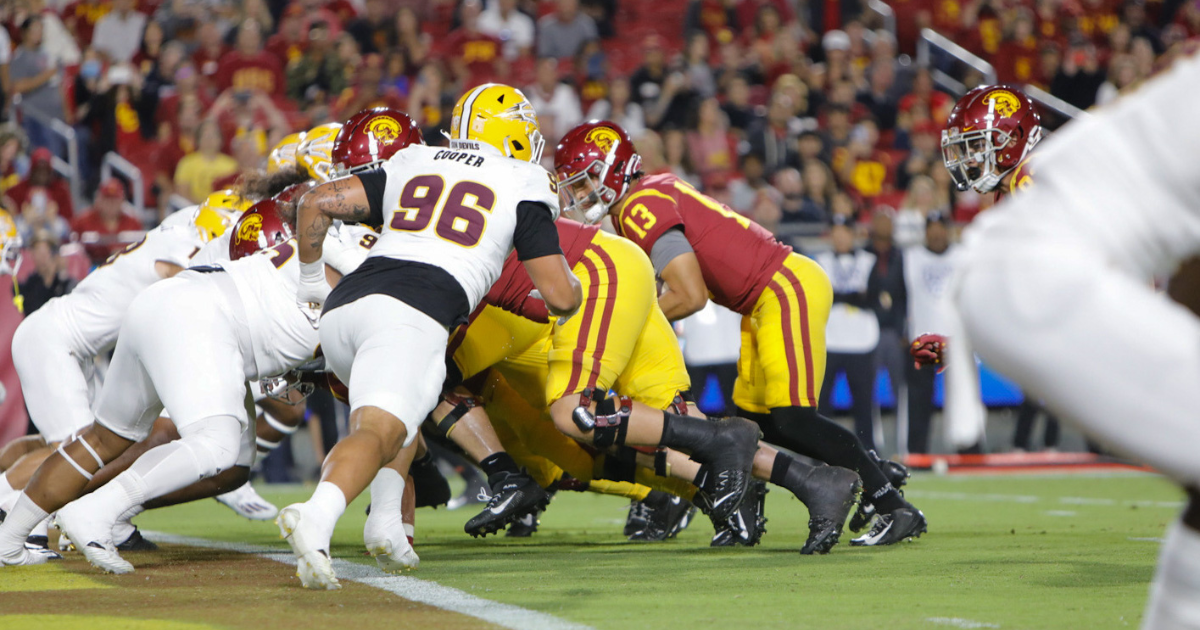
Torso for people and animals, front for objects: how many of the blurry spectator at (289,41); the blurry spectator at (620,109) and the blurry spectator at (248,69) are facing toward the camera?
3

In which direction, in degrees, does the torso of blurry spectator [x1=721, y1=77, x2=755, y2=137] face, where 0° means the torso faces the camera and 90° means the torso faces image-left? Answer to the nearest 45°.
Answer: approximately 0°

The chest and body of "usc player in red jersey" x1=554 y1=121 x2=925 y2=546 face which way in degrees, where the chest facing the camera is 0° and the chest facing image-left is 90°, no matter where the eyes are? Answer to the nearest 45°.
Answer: approximately 90°

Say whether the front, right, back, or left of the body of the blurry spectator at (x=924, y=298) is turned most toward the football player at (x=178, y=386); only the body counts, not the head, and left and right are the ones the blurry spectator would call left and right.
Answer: front

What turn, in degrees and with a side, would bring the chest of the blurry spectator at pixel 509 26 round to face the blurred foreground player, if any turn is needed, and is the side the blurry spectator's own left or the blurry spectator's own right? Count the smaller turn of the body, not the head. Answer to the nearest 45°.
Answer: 0° — they already face them

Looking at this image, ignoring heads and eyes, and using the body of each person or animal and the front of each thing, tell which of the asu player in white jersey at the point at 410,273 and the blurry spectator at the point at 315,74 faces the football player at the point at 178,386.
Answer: the blurry spectator

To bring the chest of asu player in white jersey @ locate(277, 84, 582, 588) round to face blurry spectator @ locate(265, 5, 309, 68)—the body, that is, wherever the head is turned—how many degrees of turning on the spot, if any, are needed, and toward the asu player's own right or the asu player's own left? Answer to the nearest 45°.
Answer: approximately 45° to the asu player's own left

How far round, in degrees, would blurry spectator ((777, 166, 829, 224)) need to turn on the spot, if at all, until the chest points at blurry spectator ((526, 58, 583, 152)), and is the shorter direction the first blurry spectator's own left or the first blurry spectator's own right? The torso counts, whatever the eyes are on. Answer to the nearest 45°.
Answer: approximately 135° to the first blurry spectator's own right

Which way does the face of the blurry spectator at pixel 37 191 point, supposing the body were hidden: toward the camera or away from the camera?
toward the camera

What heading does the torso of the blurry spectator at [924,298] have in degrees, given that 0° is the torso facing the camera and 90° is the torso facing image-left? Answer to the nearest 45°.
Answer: approximately 0°

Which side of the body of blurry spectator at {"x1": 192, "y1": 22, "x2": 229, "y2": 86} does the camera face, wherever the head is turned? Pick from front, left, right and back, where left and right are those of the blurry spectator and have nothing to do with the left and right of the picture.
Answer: front

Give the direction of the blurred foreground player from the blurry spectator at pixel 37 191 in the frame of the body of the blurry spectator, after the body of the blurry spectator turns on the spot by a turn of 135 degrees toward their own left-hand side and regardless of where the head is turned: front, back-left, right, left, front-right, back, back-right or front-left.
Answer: back-right
